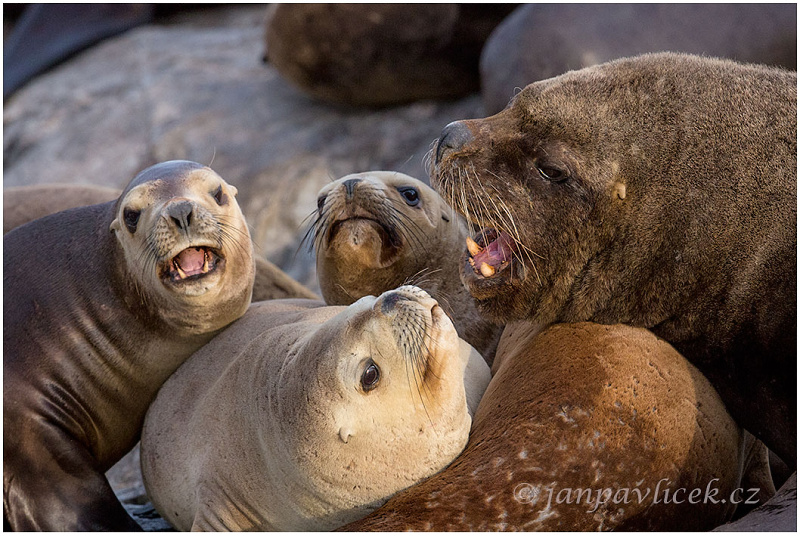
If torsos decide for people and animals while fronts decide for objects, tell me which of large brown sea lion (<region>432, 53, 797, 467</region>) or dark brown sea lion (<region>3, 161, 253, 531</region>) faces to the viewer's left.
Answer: the large brown sea lion

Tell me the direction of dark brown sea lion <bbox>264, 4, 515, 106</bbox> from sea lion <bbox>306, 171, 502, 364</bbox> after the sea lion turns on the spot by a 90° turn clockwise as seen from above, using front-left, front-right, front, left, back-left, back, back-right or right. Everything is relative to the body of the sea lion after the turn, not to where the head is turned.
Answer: front-right

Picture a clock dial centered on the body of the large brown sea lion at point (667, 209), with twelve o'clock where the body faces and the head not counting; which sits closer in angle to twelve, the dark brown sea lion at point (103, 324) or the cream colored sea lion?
the dark brown sea lion

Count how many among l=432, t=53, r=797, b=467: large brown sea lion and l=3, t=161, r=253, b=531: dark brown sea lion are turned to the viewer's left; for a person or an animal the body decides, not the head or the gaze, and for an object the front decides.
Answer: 1

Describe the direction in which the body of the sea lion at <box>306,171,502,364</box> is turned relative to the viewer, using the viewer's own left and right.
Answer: facing the viewer and to the left of the viewer

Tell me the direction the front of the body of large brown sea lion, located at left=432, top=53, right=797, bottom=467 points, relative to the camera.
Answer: to the viewer's left

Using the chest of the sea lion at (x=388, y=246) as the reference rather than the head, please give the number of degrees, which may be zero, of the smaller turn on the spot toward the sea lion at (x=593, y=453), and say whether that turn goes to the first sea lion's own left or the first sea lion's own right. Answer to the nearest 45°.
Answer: approximately 90° to the first sea lion's own left

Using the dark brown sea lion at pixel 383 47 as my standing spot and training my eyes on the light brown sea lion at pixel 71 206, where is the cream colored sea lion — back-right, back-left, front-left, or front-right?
front-left

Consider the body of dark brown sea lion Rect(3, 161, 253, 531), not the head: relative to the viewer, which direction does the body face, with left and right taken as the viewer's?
facing the viewer and to the right of the viewer
